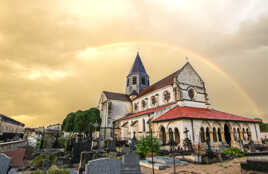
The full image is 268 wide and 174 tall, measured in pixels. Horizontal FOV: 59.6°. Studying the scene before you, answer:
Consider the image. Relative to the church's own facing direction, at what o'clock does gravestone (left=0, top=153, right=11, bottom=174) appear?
The gravestone is roughly at 2 o'clock from the church.

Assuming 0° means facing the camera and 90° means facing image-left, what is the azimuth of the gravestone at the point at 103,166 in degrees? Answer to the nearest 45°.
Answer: approximately 0°

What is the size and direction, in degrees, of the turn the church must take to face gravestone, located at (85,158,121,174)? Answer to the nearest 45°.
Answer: approximately 45° to its right

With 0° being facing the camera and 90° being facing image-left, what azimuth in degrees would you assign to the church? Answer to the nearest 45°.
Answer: approximately 315°

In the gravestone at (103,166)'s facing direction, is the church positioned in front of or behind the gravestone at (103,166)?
behind

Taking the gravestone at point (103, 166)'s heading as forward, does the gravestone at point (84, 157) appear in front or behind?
behind

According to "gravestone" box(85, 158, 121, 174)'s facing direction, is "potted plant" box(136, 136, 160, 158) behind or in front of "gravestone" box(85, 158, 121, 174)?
behind

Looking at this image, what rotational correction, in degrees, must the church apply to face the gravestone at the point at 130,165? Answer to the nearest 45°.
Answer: approximately 45° to its right
